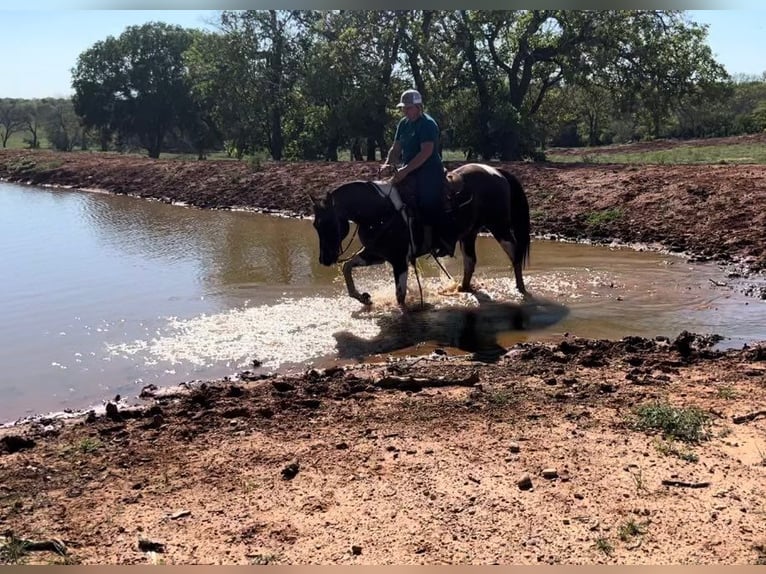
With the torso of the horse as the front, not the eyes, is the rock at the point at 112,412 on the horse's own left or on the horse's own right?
on the horse's own left

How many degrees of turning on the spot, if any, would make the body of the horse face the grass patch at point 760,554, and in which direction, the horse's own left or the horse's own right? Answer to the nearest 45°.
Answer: approximately 90° to the horse's own left

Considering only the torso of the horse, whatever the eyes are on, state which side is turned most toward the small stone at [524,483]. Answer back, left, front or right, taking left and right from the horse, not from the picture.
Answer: left

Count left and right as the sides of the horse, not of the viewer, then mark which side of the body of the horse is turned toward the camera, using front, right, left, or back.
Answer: left

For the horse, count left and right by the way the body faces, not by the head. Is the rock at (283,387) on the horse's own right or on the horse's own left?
on the horse's own left

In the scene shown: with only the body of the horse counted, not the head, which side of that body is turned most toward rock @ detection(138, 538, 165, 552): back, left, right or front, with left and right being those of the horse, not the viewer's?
left

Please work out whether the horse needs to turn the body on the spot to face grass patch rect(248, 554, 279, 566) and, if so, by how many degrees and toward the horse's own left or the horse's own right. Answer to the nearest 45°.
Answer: approximately 90° to the horse's own left
